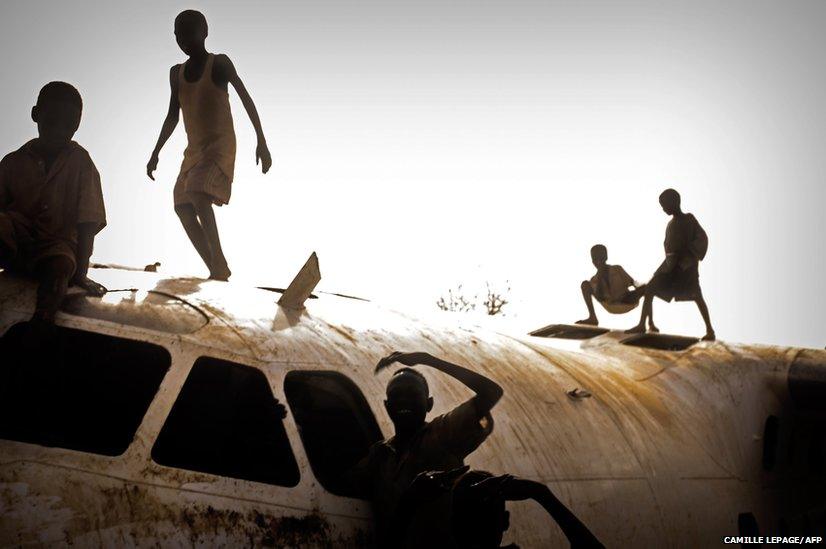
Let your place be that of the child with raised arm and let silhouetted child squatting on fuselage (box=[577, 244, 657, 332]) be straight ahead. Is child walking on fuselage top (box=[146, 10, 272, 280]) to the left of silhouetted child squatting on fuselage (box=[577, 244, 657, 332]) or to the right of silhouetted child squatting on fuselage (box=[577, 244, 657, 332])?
left

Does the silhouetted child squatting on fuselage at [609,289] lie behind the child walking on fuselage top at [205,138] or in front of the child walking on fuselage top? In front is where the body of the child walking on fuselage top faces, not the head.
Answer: behind

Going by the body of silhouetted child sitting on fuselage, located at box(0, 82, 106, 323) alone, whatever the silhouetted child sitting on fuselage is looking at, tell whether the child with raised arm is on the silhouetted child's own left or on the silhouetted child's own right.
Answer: on the silhouetted child's own left

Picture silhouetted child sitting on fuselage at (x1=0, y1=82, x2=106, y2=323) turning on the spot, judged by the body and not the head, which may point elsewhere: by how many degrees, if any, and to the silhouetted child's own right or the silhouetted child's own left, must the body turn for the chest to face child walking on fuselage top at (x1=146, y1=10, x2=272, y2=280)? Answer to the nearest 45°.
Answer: approximately 135° to the silhouetted child's own left

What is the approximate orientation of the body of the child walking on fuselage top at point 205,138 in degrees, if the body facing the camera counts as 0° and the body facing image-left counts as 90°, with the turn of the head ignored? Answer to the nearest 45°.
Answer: approximately 45°

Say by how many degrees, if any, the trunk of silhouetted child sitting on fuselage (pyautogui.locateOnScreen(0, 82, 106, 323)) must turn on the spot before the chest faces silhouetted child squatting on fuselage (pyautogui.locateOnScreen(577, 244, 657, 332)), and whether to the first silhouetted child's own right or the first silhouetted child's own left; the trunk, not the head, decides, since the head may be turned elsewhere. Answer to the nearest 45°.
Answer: approximately 135° to the first silhouetted child's own left

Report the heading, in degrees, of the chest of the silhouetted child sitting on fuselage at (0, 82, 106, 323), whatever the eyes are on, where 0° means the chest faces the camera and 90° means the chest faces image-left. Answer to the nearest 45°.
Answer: approximately 0°

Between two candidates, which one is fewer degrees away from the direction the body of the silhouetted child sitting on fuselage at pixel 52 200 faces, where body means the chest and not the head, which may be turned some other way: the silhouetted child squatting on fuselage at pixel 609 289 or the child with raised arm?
the child with raised arm

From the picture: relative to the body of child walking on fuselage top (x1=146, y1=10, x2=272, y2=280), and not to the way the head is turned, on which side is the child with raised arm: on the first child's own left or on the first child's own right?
on the first child's own left
